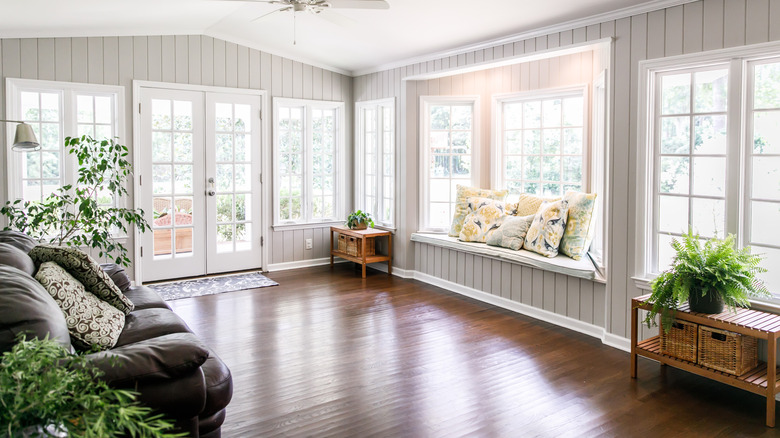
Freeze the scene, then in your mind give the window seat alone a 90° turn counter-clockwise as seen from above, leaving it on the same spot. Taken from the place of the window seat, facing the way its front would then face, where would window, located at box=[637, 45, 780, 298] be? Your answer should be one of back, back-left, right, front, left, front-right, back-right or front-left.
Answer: front

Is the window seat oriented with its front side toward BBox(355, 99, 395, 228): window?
no

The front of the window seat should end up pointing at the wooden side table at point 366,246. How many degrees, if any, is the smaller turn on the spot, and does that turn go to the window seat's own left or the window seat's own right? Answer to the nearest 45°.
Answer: approximately 90° to the window seat's own right

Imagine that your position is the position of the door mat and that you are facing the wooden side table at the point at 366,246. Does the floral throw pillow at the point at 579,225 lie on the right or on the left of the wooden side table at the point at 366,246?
right

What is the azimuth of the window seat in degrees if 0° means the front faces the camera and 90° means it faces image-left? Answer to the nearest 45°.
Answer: approximately 45°

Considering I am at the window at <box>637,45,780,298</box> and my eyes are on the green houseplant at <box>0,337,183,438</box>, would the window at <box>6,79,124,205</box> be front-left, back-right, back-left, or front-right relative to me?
front-right

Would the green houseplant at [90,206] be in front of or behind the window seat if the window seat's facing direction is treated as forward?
in front

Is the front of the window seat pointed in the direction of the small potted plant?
no

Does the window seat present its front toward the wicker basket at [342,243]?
no

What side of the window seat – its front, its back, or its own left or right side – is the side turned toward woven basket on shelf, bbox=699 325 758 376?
left

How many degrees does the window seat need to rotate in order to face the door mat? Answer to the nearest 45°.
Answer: approximately 45° to its right

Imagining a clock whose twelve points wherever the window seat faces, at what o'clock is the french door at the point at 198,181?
The french door is roughly at 2 o'clock from the window seat.
